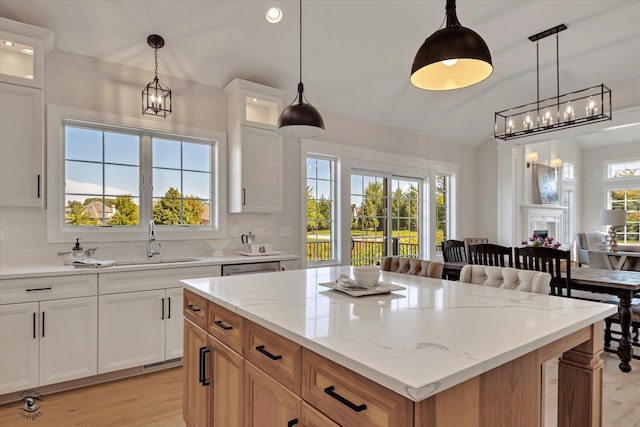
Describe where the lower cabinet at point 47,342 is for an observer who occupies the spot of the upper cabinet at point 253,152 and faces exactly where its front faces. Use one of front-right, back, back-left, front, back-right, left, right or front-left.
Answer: right

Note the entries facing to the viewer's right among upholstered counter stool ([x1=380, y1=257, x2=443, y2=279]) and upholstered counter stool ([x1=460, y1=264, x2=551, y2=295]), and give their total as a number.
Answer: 0

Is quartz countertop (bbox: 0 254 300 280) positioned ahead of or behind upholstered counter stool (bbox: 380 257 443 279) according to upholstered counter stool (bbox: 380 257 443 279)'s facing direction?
ahead

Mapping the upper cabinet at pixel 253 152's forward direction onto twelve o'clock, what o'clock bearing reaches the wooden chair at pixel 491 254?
The wooden chair is roughly at 11 o'clock from the upper cabinet.
